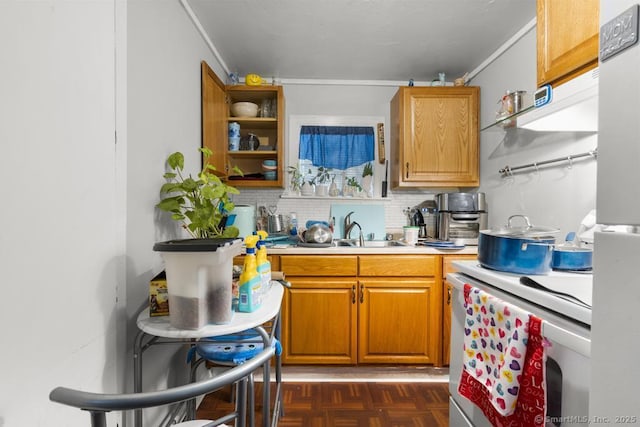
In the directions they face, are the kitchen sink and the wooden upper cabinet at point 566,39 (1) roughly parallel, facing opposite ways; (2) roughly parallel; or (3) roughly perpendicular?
roughly perpendicular

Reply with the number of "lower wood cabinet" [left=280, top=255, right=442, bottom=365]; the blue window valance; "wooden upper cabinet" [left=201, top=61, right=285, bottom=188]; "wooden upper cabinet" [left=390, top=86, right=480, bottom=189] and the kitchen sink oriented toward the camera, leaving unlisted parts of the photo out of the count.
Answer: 5

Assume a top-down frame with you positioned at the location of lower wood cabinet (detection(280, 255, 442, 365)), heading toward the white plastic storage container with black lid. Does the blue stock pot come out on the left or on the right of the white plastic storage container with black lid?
left

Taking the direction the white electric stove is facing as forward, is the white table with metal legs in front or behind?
in front

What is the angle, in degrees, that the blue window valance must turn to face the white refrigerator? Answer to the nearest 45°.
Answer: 0° — it already faces it

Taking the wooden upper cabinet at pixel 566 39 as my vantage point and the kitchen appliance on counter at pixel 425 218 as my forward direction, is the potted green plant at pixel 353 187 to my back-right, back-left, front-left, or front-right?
front-left

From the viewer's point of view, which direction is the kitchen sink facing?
toward the camera

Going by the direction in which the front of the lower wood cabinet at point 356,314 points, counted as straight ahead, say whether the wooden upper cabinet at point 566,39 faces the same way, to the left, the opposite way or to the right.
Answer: to the right

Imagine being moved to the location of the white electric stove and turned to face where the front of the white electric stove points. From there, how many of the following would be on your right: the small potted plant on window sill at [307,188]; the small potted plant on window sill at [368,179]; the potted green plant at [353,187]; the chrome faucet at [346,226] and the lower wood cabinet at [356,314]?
5

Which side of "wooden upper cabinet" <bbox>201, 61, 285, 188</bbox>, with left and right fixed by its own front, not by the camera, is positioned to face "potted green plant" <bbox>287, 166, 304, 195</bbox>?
left

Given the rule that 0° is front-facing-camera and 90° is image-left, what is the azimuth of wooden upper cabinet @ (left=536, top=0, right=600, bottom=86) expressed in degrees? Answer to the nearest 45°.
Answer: approximately 45°

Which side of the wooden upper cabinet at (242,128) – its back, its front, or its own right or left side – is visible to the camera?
front
